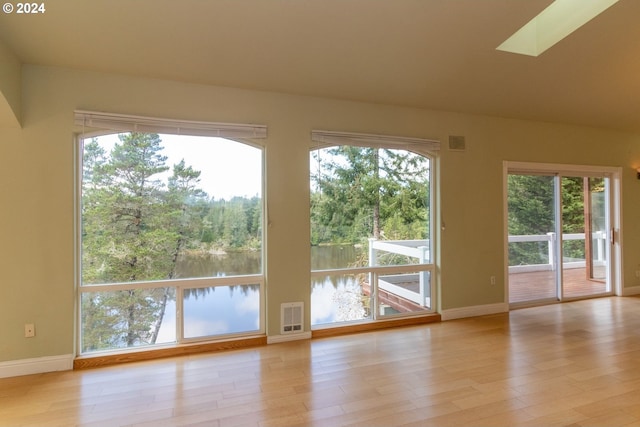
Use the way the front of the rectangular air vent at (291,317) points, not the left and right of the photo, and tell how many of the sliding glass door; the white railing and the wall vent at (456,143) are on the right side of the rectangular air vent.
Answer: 0

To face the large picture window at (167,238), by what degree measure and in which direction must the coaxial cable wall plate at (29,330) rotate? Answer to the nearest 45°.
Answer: approximately 90° to its left

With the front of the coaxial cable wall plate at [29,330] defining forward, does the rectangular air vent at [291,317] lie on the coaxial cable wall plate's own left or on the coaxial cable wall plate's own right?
on the coaxial cable wall plate's own left

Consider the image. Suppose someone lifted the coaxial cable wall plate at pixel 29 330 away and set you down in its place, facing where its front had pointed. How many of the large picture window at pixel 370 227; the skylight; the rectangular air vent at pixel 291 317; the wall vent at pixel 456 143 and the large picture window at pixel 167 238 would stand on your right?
0

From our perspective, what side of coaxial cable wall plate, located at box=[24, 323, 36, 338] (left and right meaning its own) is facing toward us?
front

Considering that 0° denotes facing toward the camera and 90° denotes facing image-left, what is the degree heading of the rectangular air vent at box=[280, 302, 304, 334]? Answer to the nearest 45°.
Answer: approximately 0°

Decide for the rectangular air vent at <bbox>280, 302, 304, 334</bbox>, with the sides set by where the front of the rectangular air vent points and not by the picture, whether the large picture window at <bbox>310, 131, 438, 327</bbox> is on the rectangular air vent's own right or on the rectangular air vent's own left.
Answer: on the rectangular air vent's own left

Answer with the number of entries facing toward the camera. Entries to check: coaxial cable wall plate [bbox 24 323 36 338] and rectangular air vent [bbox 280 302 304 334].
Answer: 2

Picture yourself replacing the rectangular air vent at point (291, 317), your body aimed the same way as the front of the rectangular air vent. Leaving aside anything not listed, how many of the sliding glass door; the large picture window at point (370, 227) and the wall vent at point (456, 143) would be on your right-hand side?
0

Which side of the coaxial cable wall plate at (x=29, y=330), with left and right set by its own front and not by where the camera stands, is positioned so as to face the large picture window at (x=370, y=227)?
left
